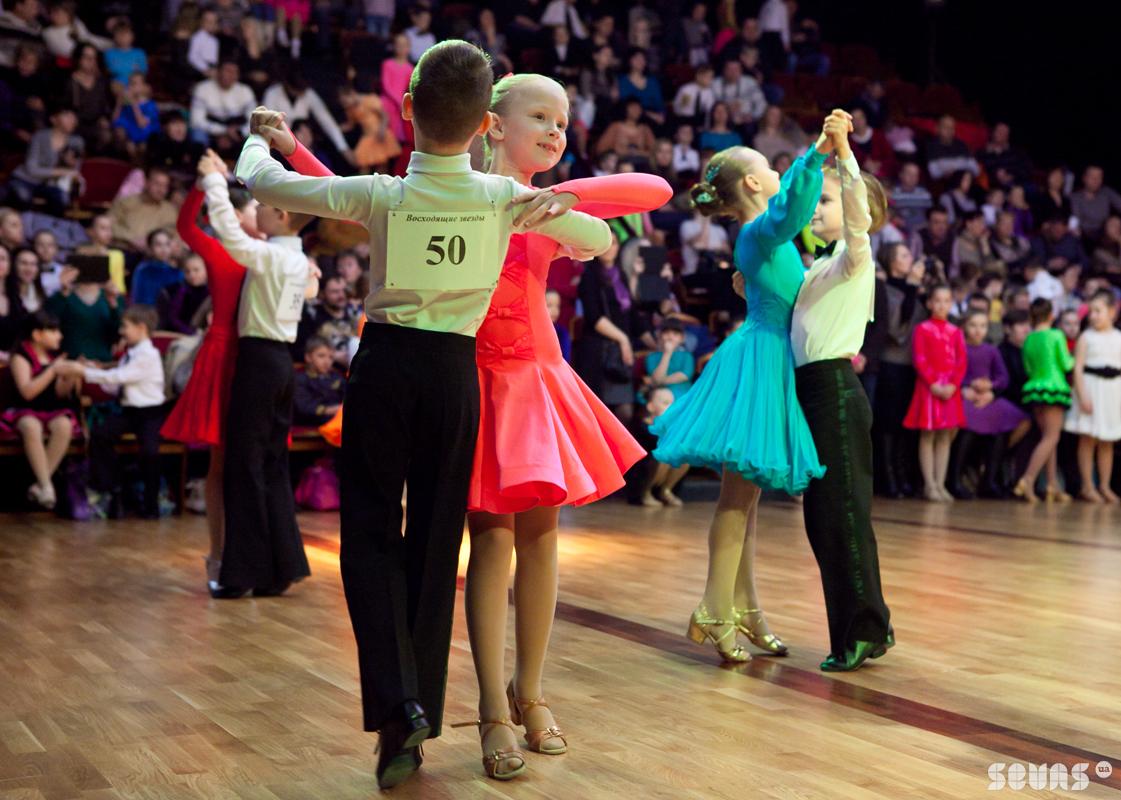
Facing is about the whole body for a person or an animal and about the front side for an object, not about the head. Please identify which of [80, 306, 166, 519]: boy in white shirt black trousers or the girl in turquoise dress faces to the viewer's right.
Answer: the girl in turquoise dress

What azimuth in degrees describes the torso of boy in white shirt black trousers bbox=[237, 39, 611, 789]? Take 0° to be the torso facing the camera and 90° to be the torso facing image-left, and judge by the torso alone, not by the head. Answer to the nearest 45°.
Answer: approximately 180°

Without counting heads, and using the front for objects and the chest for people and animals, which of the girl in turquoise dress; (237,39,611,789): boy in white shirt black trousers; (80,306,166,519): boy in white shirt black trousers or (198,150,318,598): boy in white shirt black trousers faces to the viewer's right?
the girl in turquoise dress

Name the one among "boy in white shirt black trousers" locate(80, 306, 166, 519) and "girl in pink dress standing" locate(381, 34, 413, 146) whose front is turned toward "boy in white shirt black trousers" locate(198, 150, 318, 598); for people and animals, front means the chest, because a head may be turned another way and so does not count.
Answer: the girl in pink dress standing

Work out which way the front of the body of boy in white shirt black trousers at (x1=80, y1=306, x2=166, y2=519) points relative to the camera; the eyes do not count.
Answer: to the viewer's left

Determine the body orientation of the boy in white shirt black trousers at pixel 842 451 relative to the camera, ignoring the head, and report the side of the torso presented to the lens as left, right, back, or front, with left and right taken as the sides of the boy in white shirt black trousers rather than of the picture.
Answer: left

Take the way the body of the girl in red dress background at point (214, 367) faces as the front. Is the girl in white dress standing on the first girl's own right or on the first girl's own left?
on the first girl's own left

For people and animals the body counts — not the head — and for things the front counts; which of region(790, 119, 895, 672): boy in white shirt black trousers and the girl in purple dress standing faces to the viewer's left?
the boy in white shirt black trousers

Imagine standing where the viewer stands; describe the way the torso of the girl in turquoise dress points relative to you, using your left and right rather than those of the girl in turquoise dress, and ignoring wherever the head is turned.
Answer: facing to the right of the viewer

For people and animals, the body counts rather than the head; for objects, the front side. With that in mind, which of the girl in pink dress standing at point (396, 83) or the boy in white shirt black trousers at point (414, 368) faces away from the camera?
the boy in white shirt black trousers
